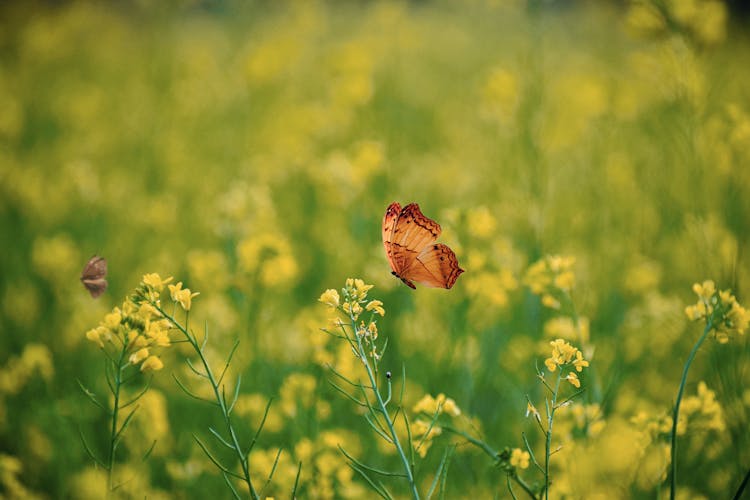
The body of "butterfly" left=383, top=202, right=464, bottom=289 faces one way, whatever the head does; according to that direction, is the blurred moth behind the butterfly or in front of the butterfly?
in front

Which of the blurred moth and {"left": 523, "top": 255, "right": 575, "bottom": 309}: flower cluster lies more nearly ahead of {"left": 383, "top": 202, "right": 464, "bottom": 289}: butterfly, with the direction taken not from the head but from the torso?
the blurred moth

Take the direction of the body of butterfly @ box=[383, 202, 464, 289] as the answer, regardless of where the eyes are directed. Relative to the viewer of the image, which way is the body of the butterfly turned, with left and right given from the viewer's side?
facing to the left of the viewer
